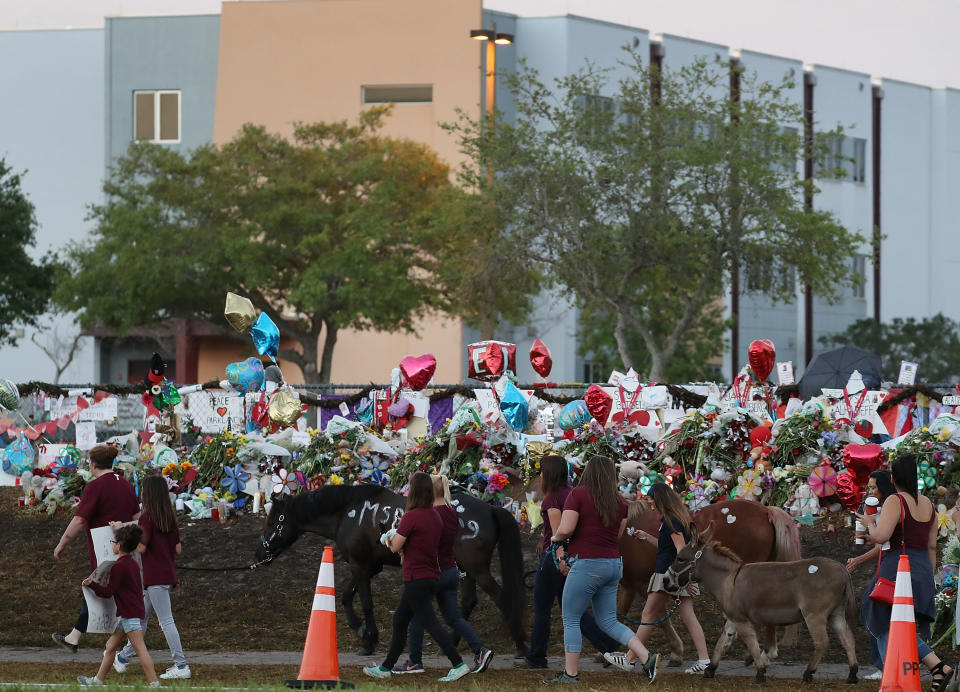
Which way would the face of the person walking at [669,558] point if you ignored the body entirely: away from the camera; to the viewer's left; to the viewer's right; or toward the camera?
to the viewer's left

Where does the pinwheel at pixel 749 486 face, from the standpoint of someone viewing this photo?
facing the viewer

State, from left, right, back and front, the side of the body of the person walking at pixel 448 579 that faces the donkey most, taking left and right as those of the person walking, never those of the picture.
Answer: back

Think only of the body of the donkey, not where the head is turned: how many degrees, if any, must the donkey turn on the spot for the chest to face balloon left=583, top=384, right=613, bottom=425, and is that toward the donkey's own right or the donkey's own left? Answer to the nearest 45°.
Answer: approximately 90° to the donkey's own right

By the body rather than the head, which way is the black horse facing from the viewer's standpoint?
to the viewer's left

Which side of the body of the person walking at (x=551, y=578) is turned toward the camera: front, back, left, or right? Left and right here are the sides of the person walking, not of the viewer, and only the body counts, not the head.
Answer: left

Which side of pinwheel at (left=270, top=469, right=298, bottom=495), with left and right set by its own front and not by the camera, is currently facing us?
front

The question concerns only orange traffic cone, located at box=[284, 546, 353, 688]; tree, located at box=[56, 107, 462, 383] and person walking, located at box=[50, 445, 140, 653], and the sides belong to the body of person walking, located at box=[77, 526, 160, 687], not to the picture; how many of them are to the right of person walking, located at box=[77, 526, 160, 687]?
2

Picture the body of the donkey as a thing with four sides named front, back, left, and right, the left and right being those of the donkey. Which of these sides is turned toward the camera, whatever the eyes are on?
left

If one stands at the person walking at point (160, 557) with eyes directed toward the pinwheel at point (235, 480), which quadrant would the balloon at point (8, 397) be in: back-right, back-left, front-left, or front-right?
front-left

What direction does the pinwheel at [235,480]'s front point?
toward the camera

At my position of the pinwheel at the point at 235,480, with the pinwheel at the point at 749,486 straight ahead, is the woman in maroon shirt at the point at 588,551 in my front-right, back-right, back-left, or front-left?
front-right

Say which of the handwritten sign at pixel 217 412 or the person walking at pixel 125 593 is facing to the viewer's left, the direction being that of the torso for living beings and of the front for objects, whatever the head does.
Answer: the person walking

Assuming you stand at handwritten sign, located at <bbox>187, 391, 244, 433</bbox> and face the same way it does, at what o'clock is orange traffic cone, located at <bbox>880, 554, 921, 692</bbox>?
The orange traffic cone is roughly at 11 o'clock from the handwritten sign.

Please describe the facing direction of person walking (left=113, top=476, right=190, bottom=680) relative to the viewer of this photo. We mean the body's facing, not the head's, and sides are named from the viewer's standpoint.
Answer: facing away from the viewer and to the left of the viewer

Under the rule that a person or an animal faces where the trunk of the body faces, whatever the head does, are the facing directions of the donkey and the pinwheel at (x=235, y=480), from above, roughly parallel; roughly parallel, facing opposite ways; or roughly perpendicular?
roughly perpendicular

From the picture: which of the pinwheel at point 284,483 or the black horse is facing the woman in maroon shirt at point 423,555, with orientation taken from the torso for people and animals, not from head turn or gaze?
the pinwheel

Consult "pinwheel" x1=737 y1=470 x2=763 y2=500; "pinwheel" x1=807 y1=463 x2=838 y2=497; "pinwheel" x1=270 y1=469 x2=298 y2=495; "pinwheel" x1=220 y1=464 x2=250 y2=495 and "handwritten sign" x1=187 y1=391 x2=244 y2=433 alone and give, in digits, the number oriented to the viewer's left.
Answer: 0

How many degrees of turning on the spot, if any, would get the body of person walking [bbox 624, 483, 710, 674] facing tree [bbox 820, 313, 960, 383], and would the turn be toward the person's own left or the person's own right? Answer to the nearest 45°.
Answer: approximately 90° to the person's own right

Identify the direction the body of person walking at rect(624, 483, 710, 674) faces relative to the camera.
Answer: to the viewer's left
